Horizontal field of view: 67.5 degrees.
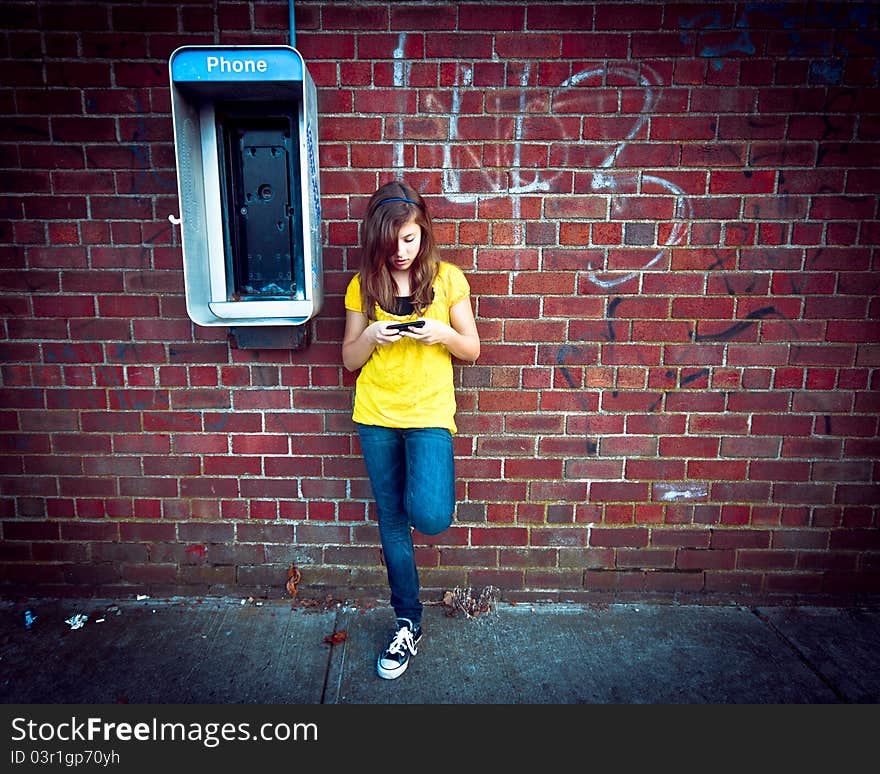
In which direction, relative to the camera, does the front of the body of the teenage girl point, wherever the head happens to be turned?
toward the camera

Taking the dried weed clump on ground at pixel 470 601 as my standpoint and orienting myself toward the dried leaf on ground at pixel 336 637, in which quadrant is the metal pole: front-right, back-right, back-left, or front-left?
front-right
